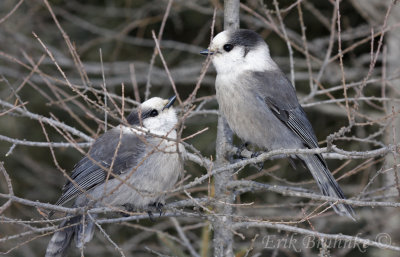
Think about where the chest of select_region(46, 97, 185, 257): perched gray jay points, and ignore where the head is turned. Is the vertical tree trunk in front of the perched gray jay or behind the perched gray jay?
in front

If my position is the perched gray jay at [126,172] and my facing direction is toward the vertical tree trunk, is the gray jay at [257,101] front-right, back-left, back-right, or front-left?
front-right

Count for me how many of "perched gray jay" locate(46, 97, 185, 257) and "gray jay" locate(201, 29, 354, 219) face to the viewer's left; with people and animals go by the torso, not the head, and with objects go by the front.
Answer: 1

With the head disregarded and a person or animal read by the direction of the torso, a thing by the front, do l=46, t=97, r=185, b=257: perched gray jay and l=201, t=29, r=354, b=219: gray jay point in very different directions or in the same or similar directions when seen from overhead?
very different directions

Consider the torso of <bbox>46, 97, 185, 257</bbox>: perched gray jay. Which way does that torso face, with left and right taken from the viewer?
facing to the right of the viewer

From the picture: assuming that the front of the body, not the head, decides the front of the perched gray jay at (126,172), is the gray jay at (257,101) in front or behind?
in front

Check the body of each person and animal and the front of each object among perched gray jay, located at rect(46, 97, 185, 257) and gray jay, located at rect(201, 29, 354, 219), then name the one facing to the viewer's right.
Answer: the perched gray jay

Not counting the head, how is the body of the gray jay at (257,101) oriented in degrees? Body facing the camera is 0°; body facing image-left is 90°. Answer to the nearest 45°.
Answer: approximately 90°

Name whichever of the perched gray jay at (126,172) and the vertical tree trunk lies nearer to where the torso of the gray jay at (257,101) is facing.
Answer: the perched gray jay
